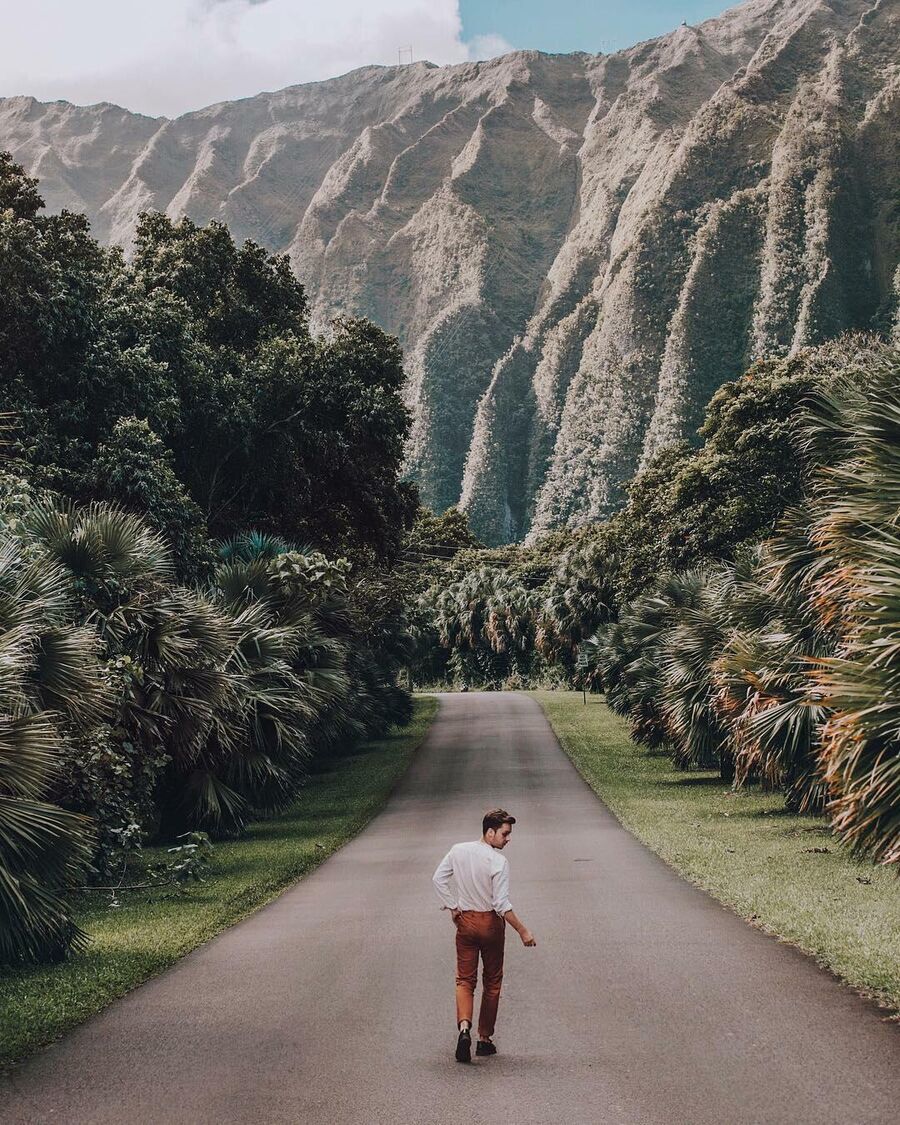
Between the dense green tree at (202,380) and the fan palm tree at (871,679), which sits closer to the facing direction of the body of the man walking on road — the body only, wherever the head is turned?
the dense green tree

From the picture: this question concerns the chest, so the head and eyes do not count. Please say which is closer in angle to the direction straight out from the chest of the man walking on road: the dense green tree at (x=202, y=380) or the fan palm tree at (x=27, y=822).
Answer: the dense green tree

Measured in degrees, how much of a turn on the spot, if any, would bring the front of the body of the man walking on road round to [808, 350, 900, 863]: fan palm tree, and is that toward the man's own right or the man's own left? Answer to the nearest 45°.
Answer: approximately 45° to the man's own right

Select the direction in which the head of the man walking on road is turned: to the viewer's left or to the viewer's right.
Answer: to the viewer's right

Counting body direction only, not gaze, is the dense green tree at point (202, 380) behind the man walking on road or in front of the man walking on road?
in front

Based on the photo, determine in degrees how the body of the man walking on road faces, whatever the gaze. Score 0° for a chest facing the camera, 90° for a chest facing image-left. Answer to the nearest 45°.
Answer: approximately 180°

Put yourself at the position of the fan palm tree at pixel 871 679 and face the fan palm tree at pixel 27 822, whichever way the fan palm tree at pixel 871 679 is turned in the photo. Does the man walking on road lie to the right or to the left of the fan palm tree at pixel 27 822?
left

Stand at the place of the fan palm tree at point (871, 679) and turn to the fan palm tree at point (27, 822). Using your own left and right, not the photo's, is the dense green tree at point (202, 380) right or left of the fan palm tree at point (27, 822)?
right

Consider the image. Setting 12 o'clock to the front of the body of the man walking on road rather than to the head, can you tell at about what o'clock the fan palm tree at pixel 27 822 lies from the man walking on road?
The fan palm tree is roughly at 10 o'clock from the man walking on road.

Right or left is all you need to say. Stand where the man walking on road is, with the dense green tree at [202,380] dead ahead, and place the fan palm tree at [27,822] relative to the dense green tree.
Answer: left
